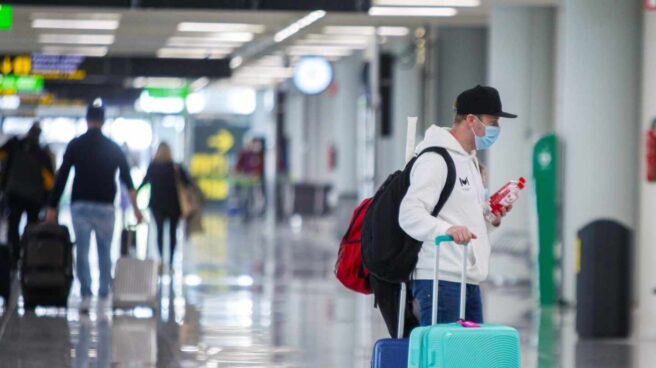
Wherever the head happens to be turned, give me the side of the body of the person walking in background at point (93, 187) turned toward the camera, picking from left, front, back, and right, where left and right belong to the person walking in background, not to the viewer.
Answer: back

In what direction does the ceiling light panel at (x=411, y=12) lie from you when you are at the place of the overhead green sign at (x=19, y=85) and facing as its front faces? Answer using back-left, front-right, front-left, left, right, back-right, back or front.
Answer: front-left

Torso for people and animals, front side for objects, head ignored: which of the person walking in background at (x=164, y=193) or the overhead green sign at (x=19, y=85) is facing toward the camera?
the overhead green sign

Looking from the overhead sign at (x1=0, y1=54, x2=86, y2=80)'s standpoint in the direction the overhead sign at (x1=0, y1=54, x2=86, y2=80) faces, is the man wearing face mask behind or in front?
in front

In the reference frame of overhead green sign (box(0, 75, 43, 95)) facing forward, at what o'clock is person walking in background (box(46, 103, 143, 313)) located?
The person walking in background is roughly at 12 o'clock from the overhead green sign.

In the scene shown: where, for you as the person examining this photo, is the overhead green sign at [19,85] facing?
facing the viewer

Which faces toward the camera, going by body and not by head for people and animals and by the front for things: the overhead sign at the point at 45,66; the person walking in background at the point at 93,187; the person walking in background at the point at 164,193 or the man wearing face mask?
the overhead sign

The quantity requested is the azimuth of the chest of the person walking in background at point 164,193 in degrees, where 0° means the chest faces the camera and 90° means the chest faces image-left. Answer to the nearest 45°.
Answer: approximately 180°

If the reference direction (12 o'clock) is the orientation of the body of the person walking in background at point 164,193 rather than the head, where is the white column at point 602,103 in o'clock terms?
The white column is roughly at 4 o'clock from the person walking in background.

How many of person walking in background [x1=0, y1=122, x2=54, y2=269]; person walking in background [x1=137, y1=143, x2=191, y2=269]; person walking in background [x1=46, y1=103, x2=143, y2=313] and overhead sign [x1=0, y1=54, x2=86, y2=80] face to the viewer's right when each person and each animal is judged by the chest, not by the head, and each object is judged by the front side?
0

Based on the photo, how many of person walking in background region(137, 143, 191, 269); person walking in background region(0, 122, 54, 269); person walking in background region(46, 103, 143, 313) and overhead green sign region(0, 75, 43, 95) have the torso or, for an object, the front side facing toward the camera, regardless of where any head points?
1

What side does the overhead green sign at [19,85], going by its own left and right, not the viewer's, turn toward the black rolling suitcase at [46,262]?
front
